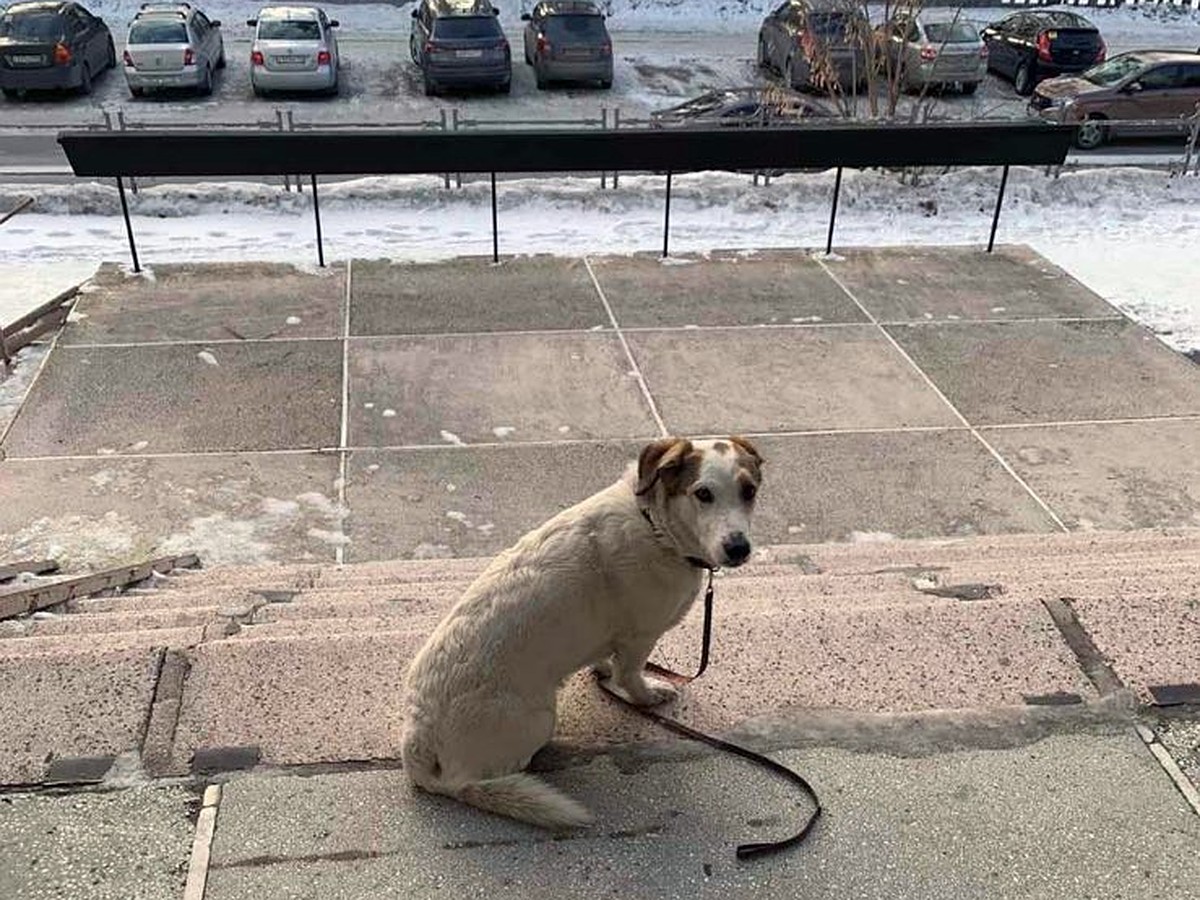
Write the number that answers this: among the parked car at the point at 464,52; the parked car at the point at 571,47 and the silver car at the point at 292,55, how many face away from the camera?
3

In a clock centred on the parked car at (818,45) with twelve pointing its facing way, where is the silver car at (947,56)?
The silver car is roughly at 3 o'clock from the parked car.

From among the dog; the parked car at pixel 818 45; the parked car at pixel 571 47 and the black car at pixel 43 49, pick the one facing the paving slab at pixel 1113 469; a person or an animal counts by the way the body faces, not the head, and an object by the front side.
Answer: the dog

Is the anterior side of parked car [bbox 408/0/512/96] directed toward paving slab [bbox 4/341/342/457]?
no

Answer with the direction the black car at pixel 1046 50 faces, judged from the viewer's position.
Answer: facing away from the viewer and to the left of the viewer

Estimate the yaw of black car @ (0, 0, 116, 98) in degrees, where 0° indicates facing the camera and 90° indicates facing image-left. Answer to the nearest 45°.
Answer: approximately 225°

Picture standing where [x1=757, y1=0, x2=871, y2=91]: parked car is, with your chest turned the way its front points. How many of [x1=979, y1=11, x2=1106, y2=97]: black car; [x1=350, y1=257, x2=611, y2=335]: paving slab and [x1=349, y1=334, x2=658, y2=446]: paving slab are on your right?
1

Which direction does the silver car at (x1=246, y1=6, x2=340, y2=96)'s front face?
away from the camera

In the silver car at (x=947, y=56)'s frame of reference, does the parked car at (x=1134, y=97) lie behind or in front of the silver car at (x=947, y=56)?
behind

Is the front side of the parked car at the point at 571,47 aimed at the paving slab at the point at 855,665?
no

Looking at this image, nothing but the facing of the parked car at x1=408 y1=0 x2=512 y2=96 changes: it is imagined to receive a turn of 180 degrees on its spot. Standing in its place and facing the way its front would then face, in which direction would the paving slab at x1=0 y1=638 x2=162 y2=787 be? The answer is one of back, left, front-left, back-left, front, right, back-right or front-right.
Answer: front

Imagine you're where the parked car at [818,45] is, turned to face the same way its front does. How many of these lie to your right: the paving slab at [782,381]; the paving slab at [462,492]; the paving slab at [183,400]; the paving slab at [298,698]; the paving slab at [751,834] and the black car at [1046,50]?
1

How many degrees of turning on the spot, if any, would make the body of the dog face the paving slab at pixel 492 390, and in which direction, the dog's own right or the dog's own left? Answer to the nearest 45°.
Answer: approximately 45° to the dog's own left

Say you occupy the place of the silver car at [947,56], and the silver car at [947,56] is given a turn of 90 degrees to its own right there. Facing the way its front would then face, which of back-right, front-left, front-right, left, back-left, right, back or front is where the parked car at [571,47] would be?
back-left

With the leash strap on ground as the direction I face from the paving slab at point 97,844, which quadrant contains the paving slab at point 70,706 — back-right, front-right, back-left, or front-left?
back-left

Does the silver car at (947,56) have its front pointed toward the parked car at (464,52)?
no

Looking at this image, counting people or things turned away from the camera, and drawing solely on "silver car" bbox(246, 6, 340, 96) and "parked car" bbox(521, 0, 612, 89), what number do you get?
2

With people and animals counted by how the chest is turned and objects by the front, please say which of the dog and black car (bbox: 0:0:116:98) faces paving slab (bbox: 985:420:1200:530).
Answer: the dog

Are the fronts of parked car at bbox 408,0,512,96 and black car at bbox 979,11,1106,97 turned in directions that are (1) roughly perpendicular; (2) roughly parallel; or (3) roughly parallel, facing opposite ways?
roughly parallel

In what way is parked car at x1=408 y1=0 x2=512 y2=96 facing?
away from the camera

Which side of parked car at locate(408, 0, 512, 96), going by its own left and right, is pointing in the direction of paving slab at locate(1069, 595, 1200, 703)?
back

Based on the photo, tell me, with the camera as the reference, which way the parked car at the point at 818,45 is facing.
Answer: facing away from the viewer and to the left of the viewer

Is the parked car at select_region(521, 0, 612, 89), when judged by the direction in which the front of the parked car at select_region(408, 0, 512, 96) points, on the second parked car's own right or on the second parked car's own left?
on the second parked car's own right

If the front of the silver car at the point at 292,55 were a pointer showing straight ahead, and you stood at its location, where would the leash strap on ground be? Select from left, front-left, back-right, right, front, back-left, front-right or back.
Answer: back

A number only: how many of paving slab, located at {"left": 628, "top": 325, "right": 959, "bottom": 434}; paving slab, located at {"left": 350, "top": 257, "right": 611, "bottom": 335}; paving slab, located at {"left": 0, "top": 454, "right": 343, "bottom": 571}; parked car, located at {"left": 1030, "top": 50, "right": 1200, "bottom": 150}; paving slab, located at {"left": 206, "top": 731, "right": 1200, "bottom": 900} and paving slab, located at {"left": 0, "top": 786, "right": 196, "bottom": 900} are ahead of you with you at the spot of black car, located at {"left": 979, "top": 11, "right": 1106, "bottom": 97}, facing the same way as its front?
0
